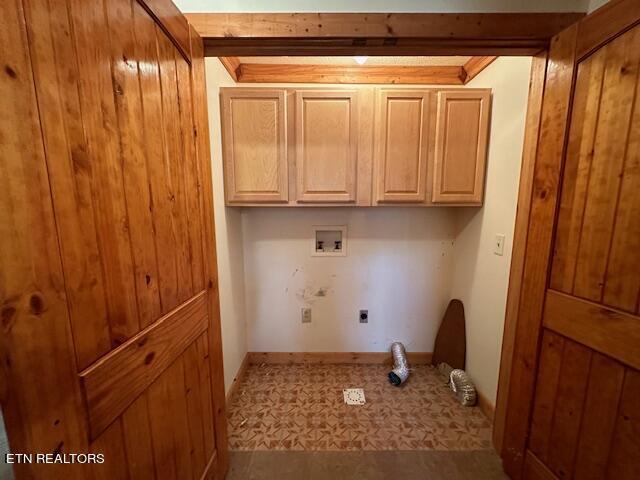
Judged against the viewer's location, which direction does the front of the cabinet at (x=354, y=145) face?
facing the viewer

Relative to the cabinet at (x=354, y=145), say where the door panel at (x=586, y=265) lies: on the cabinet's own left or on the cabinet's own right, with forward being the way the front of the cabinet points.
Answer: on the cabinet's own left

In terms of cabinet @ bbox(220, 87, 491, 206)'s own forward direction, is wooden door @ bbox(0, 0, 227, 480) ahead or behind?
ahead

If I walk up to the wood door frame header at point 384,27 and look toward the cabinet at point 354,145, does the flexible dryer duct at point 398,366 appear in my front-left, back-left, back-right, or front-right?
front-right

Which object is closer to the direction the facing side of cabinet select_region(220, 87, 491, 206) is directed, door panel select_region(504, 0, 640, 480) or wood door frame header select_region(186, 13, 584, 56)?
the wood door frame header

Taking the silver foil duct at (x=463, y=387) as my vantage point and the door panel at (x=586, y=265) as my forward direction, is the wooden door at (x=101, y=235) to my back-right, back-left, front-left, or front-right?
front-right

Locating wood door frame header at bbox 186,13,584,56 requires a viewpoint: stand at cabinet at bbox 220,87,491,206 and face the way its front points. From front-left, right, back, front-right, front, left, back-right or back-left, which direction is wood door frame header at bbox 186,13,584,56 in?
front
